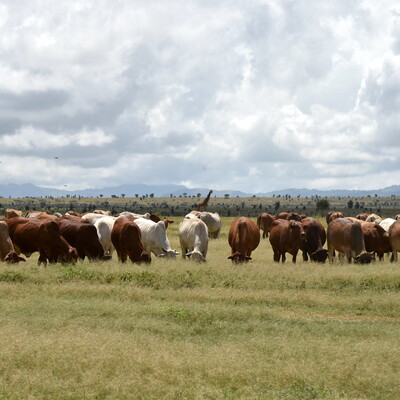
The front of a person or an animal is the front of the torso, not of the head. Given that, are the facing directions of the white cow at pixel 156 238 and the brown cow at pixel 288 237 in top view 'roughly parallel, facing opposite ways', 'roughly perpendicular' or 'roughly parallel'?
roughly parallel

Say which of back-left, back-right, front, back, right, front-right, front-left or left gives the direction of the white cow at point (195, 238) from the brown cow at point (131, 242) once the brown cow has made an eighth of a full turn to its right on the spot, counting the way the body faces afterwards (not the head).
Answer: back-left

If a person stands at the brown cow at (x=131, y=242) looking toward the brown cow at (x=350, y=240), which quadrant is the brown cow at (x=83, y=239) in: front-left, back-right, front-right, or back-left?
back-left

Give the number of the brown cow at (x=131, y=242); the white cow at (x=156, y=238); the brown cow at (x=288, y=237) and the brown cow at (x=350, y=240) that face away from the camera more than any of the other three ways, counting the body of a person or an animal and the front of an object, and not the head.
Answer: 0

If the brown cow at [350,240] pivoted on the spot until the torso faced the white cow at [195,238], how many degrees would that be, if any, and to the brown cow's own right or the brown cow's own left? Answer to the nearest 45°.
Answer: approximately 135° to the brown cow's own right

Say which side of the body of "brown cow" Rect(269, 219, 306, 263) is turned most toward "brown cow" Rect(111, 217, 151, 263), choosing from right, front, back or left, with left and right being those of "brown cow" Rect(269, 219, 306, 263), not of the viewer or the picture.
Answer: right

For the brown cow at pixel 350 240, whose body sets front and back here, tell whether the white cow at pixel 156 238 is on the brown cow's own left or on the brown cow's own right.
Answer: on the brown cow's own right

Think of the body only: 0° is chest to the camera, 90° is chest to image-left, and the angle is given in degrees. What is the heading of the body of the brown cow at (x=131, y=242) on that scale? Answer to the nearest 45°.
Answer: approximately 315°

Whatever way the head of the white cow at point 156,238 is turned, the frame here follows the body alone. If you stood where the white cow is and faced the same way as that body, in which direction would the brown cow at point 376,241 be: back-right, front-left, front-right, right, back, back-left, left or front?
front-left

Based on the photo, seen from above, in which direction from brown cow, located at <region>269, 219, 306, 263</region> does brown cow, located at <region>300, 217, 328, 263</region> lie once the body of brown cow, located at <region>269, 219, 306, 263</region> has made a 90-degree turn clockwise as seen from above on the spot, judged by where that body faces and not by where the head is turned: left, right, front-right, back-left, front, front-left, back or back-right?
back

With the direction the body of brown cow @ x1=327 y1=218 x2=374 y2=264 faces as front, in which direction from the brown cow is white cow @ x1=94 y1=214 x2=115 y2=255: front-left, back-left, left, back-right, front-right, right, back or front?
back-right

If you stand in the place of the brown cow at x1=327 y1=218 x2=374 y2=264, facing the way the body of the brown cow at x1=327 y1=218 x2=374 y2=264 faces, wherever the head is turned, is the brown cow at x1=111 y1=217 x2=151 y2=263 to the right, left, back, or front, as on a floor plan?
right

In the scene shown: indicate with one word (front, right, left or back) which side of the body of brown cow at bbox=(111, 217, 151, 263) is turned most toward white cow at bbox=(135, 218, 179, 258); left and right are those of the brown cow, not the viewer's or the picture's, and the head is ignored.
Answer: left

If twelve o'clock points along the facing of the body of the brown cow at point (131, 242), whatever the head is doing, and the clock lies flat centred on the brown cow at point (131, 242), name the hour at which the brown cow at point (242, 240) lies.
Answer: the brown cow at point (242, 240) is roughly at 10 o'clock from the brown cow at point (131, 242).

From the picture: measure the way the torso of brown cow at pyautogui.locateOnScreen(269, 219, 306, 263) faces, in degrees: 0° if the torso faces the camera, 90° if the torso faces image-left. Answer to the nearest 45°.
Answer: approximately 315°

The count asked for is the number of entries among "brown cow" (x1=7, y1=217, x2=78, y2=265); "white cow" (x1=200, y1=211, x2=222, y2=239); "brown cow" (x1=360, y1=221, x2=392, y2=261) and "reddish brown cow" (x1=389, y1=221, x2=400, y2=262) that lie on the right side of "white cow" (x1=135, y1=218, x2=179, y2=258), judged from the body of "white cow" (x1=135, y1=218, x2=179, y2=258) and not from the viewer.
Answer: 1

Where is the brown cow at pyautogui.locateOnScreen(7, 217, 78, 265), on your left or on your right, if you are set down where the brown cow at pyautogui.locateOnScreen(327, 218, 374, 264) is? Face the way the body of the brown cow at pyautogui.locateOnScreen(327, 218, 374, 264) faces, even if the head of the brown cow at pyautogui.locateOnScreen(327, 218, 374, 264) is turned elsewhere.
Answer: on your right

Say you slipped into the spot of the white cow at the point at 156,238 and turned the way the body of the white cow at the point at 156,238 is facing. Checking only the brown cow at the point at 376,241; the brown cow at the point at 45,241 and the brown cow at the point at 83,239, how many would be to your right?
2

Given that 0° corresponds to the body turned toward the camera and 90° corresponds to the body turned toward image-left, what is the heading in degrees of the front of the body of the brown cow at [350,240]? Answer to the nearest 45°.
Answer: approximately 315°
